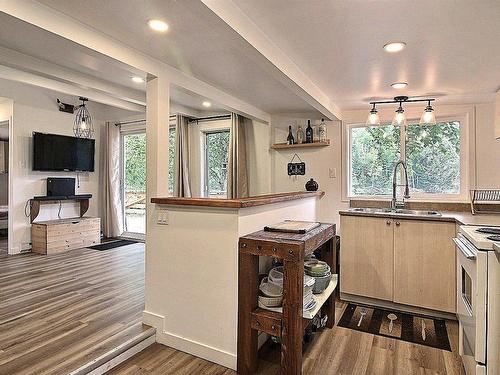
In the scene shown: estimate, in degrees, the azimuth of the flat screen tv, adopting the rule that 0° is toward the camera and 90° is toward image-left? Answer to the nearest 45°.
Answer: approximately 315°

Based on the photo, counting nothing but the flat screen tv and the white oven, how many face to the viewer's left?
1

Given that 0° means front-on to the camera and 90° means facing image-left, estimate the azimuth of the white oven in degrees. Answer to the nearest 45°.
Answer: approximately 90°

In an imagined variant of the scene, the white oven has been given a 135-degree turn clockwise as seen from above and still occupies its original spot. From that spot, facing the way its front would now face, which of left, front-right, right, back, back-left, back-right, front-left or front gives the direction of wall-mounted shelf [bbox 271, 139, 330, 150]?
left

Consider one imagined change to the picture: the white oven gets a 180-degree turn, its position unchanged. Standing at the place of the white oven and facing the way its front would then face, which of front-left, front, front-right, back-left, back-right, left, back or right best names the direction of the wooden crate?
back

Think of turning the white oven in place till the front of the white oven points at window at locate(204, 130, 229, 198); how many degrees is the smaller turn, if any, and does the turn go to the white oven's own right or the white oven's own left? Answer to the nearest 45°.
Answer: approximately 45° to the white oven's own right

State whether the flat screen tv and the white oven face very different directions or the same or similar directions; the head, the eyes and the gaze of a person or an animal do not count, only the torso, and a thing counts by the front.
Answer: very different directions

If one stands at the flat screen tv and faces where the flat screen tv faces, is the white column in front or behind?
in front
